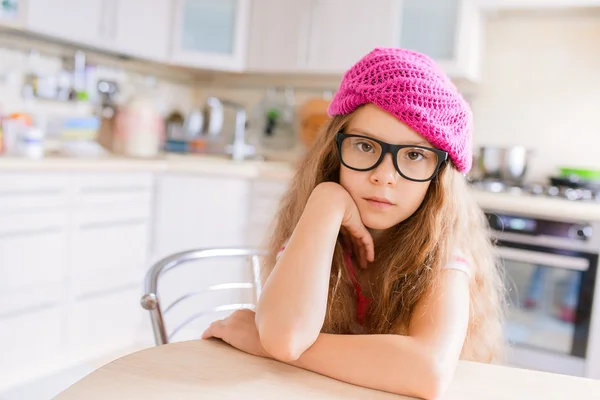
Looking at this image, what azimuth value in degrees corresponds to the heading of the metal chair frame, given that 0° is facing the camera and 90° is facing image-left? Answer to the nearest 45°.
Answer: approximately 315°

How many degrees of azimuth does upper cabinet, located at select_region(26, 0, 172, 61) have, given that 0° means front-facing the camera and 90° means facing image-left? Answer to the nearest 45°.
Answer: approximately 315°

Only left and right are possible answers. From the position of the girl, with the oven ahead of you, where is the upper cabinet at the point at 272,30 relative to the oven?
left

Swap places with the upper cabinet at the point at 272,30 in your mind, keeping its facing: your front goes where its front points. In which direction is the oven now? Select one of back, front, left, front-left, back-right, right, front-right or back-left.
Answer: front-left

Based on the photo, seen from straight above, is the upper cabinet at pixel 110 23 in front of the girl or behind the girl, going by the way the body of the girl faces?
behind
